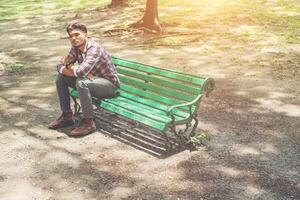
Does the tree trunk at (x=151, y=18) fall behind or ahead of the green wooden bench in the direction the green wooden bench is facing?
behind
